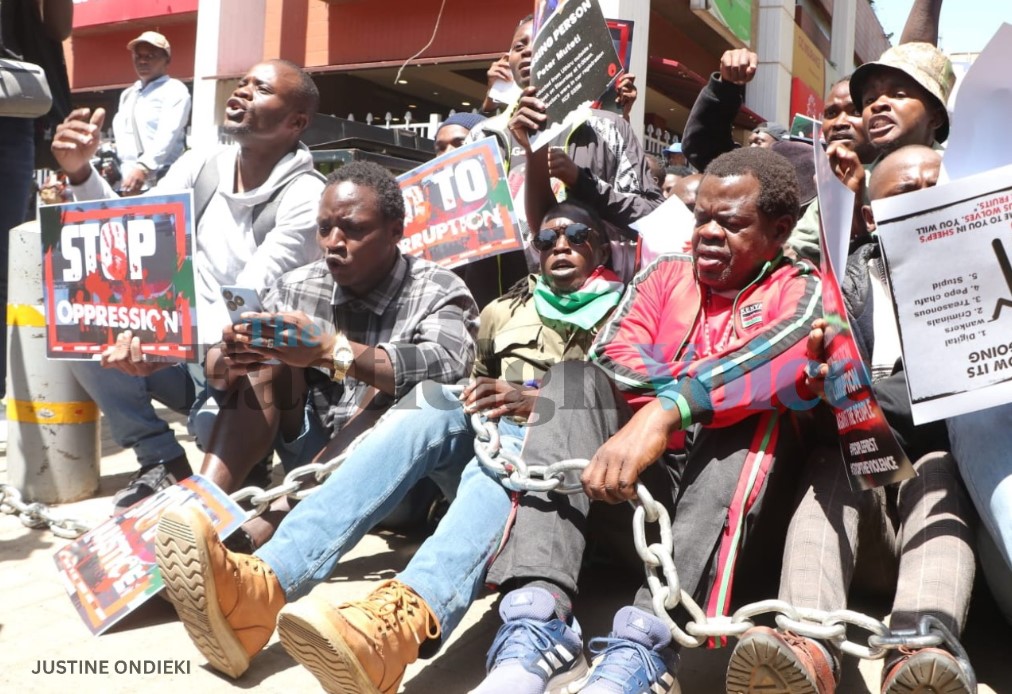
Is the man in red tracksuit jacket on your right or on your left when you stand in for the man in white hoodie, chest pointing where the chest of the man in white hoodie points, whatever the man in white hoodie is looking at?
on your left

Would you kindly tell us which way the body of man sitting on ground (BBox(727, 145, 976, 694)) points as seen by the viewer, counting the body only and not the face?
toward the camera

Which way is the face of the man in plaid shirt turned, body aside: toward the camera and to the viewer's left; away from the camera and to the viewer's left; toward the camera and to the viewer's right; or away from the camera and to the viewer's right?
toward the camera and to the viewer's left

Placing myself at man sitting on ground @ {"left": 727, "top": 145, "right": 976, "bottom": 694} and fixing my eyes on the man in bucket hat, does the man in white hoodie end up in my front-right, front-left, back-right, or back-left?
front-left

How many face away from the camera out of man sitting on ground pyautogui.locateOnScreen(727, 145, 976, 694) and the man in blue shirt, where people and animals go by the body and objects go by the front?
0

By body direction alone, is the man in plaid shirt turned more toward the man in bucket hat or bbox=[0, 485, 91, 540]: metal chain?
the metal chain

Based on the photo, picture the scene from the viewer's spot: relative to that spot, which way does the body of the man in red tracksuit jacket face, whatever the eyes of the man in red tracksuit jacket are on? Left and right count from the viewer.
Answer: facing the viewer and to the left of the viewer

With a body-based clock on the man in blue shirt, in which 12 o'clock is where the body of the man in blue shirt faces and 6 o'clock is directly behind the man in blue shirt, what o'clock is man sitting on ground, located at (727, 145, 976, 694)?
The man sitting on ground is roughly at 10 o'clock from the man in blue shirt.

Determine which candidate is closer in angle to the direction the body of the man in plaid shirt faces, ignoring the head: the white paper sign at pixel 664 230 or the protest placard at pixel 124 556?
the protest placard

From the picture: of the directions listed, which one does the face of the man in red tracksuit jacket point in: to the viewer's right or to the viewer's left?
to the viewer's left

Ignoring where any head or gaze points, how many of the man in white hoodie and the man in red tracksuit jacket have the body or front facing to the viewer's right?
0

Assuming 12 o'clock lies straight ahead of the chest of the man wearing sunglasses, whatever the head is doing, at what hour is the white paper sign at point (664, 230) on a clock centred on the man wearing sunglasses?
The white paper sign is roughly at 6 o'clock from the man wearing sunglasses.

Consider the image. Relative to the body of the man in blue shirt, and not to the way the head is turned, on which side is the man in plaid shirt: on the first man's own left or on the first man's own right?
on the first man's own left

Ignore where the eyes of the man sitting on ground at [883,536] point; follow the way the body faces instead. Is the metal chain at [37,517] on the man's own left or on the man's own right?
on the man's own right
